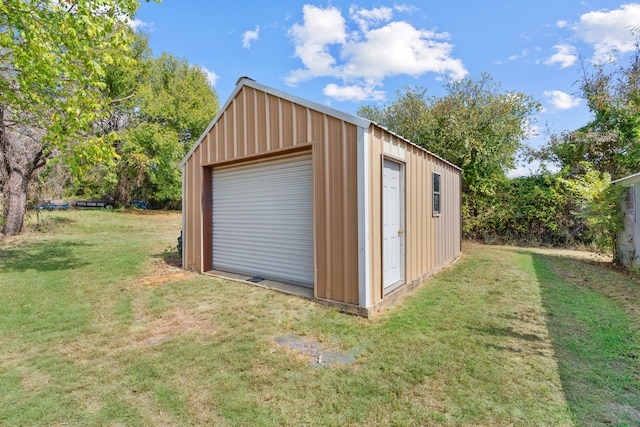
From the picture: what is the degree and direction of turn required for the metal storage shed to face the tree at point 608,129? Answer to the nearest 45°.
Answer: approximately 180°

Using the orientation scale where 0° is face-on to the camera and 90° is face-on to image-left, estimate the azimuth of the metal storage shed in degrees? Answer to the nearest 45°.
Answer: approximately 45°

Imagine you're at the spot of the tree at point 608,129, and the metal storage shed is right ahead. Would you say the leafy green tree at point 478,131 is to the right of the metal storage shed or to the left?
right

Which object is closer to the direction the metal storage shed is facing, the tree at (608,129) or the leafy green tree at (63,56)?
the leafy green tree

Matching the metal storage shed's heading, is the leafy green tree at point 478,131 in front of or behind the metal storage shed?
behind

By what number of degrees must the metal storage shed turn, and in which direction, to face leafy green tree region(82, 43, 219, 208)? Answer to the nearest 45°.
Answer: approximately 90° to its right

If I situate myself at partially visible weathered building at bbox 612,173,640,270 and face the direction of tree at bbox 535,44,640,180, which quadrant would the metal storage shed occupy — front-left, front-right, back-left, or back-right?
back-left

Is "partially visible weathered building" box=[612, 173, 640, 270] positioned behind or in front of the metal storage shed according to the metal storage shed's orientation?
behind

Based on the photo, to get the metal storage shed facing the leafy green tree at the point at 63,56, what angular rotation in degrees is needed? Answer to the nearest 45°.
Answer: approximately 45° to its right
